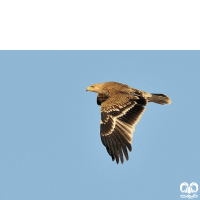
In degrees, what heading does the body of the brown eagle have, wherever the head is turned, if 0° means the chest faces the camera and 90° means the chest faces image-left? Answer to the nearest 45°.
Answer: approximately 90°
